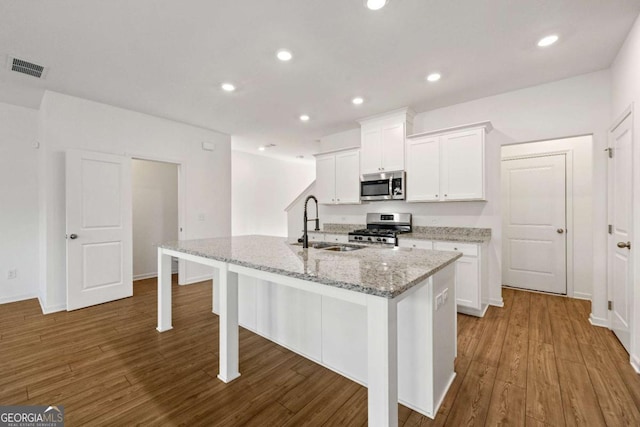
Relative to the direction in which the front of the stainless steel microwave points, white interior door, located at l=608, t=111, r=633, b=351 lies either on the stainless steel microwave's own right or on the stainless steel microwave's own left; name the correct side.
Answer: on the stainless steel microwave's own left

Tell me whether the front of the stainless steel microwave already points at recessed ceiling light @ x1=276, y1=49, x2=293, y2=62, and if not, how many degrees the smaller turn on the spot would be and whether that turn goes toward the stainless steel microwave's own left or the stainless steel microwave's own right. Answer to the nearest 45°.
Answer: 0° — it already faces it

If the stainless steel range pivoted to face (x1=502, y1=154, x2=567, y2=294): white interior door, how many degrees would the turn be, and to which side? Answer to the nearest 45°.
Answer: approximately 135° to its left

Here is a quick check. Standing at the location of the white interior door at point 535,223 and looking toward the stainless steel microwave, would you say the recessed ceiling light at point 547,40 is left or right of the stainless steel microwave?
left

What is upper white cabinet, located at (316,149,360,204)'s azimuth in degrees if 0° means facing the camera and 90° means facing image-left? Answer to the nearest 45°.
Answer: approximately 45°
